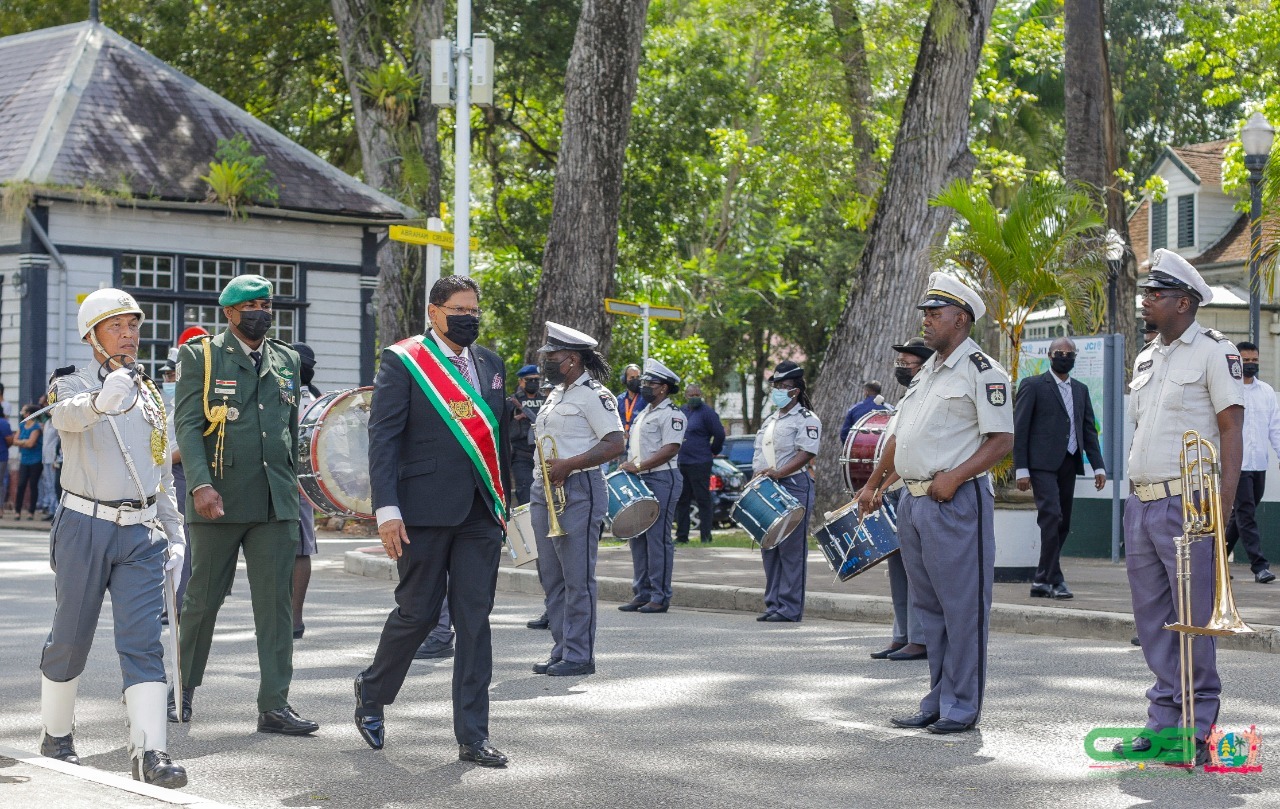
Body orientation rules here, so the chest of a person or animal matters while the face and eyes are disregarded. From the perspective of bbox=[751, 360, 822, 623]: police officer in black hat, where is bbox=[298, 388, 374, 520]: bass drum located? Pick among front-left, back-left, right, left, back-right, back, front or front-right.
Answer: front

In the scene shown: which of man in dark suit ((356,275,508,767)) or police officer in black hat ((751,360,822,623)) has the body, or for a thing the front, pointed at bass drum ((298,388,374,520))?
the police officer in black hat

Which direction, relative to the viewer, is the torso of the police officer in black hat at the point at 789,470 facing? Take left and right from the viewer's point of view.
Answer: facing the viewer and to the left of the viewer

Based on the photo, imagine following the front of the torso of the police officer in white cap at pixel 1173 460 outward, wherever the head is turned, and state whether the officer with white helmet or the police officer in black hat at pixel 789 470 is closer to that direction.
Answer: the officer with white helmet

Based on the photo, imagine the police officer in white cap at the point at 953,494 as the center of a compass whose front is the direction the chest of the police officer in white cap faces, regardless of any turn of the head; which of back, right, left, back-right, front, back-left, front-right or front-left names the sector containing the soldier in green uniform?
front-right

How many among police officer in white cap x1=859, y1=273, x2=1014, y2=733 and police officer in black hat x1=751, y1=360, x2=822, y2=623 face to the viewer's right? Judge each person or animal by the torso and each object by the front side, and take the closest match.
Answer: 0

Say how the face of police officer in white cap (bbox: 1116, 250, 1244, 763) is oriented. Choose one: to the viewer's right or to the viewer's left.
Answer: to the viewer's left

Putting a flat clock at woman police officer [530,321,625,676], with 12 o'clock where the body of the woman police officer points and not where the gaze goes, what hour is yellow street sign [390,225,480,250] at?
The yellow street sign is roughly at 4 o'clock from the woman police officer.

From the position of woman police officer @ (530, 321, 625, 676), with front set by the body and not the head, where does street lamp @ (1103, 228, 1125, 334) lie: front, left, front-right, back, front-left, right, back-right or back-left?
back

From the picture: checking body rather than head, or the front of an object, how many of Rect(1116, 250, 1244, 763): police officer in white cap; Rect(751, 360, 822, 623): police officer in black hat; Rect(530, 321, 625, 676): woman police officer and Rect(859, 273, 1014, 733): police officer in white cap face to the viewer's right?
0

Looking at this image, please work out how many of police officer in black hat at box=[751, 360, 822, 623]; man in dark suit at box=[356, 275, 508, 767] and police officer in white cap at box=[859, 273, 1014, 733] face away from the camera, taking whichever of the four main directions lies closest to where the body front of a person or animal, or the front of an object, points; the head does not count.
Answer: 0

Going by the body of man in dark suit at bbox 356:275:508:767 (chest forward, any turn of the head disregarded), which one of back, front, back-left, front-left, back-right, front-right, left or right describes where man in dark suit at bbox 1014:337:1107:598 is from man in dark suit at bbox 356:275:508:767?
left

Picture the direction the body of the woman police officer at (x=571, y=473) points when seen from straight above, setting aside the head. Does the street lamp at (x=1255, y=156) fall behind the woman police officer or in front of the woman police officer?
behind

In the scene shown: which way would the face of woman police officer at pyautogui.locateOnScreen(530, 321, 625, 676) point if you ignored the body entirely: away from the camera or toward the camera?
toward the camera

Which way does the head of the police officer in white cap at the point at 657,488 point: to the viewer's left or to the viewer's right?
to the viewer's left

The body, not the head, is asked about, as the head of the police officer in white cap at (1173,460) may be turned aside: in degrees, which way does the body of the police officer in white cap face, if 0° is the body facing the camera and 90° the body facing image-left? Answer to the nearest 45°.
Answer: approximately 45°

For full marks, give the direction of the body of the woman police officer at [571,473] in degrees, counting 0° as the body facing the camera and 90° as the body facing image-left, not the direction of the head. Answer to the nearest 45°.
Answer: approximately 45°

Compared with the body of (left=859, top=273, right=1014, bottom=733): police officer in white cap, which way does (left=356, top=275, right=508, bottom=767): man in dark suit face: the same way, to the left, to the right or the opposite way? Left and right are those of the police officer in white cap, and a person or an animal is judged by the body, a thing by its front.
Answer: to the left

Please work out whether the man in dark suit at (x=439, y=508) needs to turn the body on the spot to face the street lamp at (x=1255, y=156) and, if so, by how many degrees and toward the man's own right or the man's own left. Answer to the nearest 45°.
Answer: approximately 90° to the man's own left
